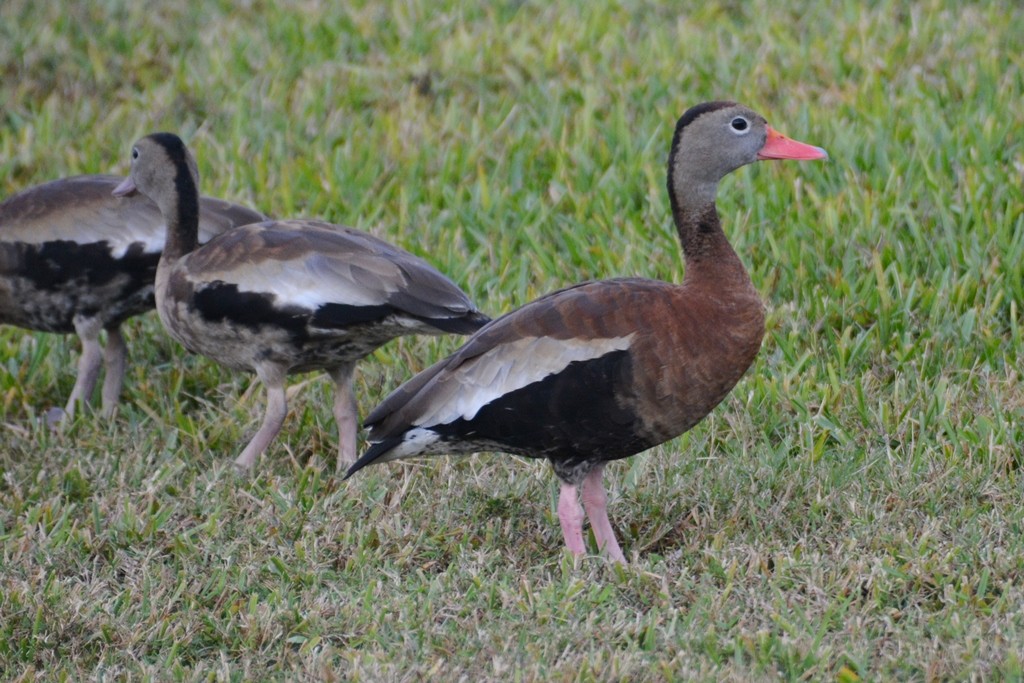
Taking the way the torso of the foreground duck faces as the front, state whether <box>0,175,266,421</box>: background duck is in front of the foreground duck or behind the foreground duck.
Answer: behind

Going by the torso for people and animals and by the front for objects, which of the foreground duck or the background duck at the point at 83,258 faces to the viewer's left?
the background duck

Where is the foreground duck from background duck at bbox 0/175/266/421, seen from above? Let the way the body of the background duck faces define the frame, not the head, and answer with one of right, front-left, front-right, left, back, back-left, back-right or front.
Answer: back-left

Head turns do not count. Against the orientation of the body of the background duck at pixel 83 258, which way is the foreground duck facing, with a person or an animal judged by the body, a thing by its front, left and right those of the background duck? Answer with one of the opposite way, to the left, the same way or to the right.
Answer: the opposite way

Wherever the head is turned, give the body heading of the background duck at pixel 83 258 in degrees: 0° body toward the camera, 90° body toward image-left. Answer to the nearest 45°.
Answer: approximately 90°

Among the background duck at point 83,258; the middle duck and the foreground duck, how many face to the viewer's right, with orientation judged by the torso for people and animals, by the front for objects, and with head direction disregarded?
1

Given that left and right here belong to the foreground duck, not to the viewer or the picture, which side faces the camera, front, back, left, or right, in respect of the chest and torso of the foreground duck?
right

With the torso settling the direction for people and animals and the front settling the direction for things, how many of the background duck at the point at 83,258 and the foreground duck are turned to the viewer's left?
1

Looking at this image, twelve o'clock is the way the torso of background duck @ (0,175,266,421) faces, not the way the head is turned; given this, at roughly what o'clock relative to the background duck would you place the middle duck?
The middle duck is roughly at 8 o'clock from the background duck.

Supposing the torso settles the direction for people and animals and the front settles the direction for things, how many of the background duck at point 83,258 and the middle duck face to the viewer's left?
2

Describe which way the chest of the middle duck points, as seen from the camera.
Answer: to the viewer's left
